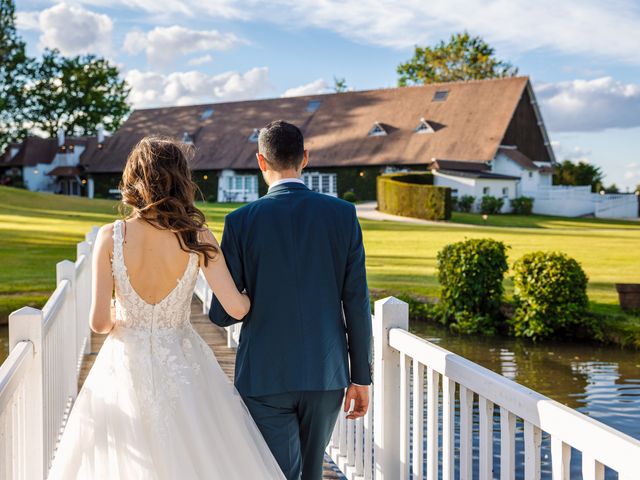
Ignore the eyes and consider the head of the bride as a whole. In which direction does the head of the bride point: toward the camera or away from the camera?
away from the camera

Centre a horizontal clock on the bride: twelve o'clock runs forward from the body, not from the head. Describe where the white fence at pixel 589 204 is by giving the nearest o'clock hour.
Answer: The white fence is roughly at 1 o'clock from the bride.

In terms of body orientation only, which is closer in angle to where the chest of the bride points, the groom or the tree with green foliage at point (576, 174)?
the tree with green foliage

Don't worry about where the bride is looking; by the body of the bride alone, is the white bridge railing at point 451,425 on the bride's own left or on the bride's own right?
on the bride's own right

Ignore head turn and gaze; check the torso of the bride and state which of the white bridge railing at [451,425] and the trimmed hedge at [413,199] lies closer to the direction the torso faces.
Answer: the trimmed hedge

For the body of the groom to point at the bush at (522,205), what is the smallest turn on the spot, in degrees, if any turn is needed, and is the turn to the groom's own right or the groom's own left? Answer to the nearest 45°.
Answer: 0° — they already face it

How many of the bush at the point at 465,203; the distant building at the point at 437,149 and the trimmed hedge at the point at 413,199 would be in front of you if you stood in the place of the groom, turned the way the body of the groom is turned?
3

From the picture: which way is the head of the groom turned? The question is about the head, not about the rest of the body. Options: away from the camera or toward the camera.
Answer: away from the camera

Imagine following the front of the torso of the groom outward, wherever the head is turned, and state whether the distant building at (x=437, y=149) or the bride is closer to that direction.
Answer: the distant building

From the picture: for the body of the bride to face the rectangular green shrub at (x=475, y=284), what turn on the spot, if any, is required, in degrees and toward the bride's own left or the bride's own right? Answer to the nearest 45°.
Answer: approximately 45° to the bride's own right

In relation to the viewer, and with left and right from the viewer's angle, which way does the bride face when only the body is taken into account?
facing away from the viewer

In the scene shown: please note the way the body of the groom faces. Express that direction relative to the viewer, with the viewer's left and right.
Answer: facing away from the viewer
